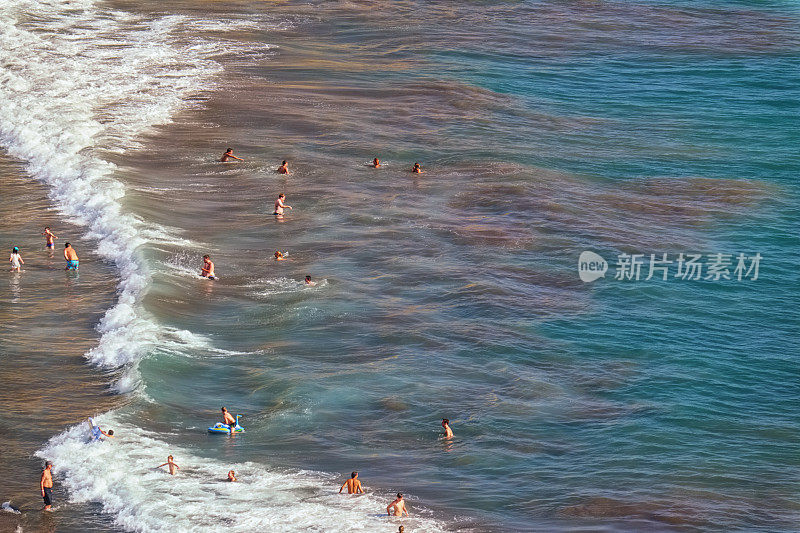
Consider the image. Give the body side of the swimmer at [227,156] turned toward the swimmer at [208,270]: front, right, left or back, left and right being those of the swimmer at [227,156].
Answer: right

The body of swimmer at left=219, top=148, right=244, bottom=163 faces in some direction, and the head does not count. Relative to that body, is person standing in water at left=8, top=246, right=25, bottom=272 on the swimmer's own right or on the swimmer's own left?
on the swimmer's own right

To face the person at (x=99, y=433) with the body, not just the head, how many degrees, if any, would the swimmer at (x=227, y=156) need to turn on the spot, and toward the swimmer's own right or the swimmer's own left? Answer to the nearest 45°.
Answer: approximately 90° to the swimmer's own right

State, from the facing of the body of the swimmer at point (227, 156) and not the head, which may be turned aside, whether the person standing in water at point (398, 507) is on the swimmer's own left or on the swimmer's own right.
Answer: on the swimmer's own right

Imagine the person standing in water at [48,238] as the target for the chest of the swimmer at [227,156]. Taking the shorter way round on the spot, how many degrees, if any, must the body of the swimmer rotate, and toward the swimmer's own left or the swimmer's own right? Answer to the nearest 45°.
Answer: approximately 135° to the swimmer's own right

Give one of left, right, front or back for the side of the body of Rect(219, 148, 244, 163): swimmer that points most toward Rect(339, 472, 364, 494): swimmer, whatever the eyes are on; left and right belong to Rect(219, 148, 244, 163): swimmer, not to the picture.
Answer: right

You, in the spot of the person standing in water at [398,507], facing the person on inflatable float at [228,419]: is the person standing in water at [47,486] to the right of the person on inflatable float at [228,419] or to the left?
left

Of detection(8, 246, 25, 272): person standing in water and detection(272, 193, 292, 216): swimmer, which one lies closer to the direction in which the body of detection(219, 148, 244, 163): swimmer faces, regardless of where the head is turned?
the swimmer

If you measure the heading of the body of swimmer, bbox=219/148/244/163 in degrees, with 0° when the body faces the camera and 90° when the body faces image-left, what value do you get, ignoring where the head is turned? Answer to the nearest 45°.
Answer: approximately 270°

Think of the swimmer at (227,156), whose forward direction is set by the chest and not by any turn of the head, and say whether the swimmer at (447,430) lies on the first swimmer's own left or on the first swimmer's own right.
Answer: on the first swimmer's own right

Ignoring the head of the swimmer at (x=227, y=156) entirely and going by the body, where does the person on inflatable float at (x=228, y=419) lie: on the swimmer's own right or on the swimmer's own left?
on the swimmer's own right
